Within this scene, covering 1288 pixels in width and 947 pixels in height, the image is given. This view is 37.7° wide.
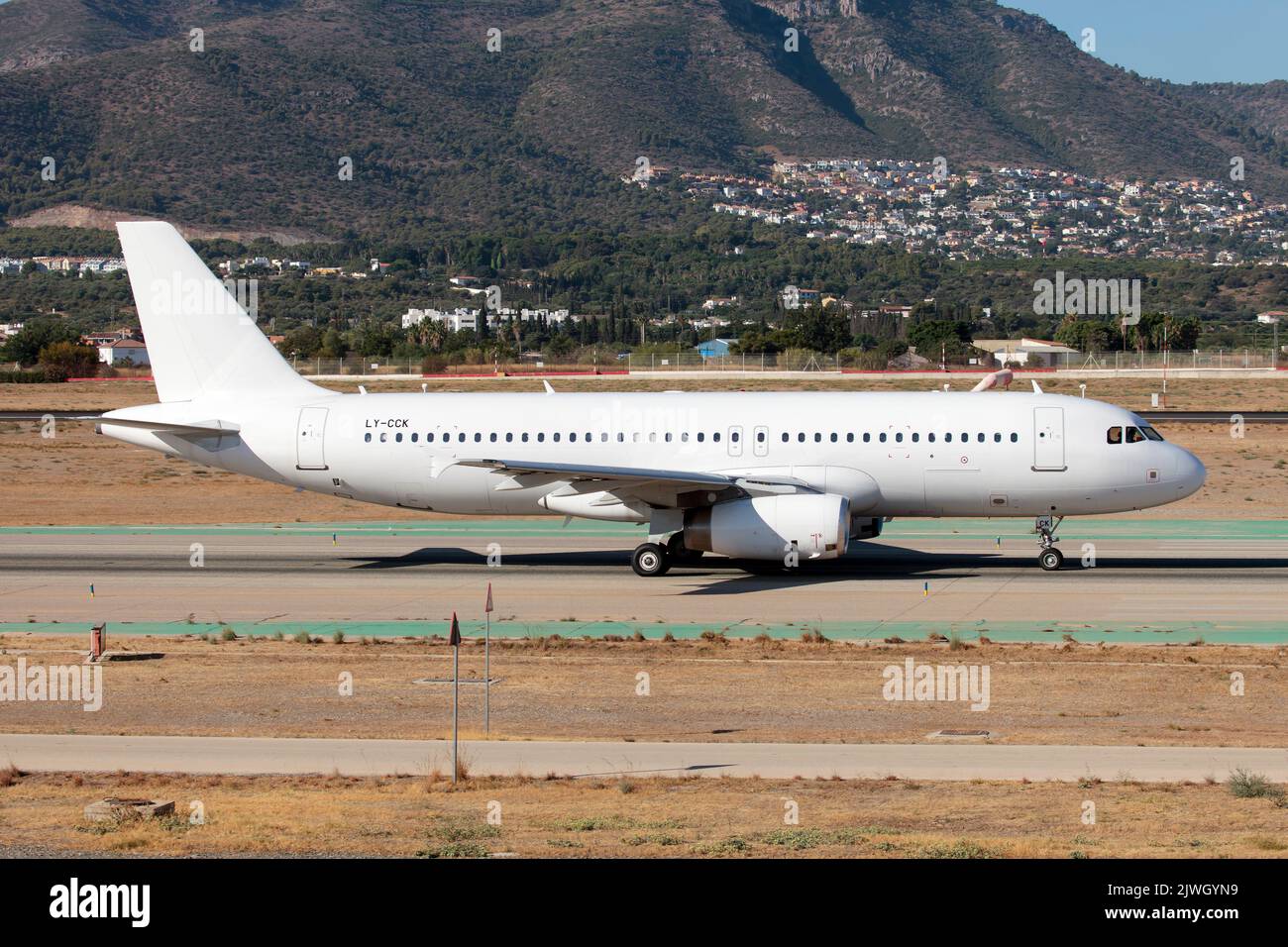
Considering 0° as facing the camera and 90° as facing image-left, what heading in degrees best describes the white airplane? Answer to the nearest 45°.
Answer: approximately 270°
